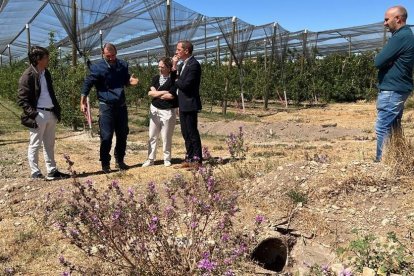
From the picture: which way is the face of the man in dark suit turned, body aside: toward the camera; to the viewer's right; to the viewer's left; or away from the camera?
to the viewer's left

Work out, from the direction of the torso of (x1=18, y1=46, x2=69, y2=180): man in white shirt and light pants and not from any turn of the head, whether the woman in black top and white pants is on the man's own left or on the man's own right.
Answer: on the man's own left

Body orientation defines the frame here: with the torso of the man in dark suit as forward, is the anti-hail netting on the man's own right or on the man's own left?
on the man's own right

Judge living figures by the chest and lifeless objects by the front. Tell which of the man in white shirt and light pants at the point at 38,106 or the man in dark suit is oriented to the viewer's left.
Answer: the man in dark suit

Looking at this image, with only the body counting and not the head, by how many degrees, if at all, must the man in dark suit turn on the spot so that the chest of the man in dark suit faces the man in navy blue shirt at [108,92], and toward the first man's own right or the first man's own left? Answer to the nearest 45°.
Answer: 0° — they already face them

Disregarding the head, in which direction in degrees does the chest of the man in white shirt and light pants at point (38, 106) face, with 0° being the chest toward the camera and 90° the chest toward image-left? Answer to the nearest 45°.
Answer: approximately 315°

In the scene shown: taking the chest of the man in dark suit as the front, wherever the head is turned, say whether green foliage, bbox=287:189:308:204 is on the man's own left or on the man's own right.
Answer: on the man's own left

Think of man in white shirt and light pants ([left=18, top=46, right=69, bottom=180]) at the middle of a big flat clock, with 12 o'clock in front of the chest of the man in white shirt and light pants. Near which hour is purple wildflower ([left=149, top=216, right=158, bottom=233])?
The purple wildflower is roughly at 1 o'clock from the man in white shirt and light pants.

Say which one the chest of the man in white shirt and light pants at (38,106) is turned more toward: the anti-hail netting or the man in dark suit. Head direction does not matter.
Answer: the man in dark suit

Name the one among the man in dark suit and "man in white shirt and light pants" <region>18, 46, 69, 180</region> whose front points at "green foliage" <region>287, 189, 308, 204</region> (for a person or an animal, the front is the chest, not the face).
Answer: the man in white shirt and light pants

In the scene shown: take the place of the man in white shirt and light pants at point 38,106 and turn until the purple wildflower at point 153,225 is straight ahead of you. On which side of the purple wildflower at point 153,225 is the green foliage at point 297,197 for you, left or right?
left

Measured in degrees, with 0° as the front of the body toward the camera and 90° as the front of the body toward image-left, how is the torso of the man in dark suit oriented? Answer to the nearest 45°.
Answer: approximately 90°

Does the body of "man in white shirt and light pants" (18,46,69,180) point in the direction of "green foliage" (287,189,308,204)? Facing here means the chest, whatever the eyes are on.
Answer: yes
